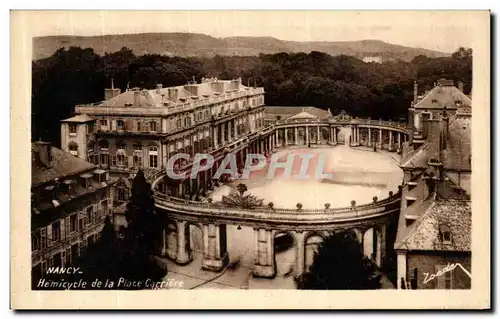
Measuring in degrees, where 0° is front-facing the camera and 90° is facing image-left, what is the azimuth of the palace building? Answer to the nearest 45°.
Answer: approximately 315°
